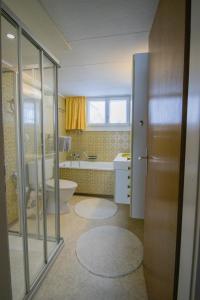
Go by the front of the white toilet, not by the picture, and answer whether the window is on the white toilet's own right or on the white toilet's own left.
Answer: on the white toilet's own left

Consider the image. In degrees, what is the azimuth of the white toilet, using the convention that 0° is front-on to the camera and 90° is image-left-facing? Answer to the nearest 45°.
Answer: approximately 270°

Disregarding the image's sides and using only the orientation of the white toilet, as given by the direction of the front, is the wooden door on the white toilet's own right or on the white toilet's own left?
on the white toilet's own right

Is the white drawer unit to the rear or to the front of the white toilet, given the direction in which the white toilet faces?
to the front

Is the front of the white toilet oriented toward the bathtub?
no

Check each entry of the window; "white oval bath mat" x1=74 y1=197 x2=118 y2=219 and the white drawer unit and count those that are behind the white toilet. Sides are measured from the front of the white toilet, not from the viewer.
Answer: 0
